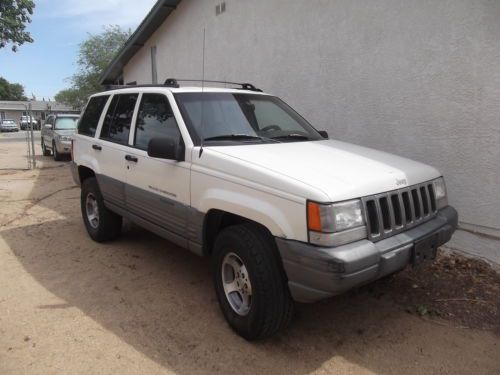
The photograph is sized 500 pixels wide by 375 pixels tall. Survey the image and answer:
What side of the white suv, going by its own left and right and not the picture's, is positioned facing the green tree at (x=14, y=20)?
back

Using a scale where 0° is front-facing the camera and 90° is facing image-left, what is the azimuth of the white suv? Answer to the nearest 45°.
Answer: approximately 315°

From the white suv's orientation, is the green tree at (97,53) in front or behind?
behind
